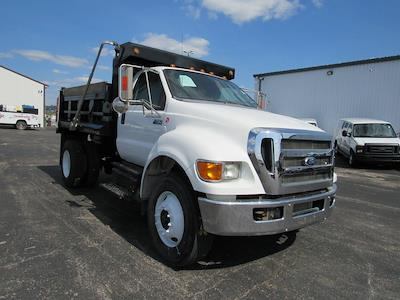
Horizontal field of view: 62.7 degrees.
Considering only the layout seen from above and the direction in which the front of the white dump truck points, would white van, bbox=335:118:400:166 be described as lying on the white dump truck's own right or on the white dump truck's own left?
on the white dump truck's own left

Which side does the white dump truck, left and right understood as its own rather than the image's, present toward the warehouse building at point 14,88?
back

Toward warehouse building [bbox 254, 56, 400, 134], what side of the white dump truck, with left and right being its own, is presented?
left

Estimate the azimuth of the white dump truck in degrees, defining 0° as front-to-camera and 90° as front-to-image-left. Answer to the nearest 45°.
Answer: approximately 315°
